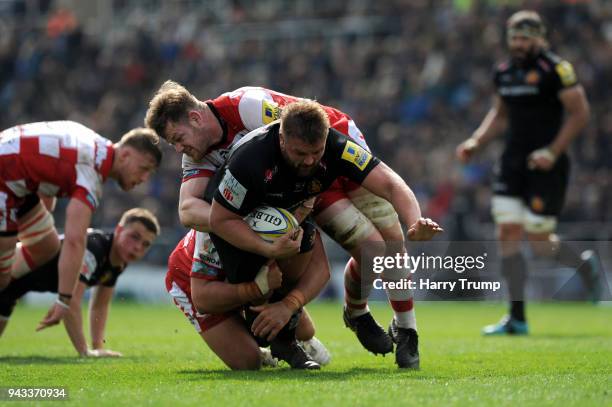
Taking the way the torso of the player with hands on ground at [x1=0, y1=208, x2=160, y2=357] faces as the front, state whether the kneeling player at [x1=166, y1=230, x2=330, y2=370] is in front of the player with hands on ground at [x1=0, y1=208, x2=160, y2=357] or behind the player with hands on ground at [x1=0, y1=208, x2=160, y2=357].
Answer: in front

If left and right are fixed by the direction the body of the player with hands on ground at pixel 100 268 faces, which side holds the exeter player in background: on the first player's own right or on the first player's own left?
on the first player's own left

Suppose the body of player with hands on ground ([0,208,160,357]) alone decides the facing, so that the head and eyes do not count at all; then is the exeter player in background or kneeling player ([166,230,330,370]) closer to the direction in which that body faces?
the kneeling player

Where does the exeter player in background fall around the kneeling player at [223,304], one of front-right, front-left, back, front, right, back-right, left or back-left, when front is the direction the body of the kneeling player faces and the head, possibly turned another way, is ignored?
front-left

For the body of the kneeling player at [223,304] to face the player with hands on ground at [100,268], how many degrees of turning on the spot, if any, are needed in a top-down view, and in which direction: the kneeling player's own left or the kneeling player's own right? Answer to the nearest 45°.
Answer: approximately 135° to the kneeling player's own left

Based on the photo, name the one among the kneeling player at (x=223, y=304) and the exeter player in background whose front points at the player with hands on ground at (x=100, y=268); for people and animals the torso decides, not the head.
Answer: the exeter player in background

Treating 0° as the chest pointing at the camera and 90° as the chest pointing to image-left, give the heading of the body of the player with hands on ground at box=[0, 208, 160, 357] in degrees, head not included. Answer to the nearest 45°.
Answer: approximately 315°

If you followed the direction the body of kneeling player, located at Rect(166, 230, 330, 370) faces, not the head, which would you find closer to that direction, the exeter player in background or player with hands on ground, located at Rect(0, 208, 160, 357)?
the exeter player in background

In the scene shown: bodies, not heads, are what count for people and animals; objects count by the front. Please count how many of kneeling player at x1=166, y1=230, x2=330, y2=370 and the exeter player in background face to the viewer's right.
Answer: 1

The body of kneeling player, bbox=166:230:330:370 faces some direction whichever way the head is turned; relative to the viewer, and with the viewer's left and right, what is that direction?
facing to the right of the viewer

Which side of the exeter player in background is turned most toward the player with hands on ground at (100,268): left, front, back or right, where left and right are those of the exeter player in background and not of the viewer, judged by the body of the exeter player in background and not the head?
front

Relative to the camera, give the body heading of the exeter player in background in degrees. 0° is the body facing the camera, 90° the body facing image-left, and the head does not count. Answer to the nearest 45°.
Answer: approximately 45°
